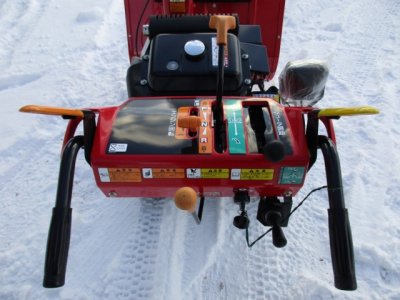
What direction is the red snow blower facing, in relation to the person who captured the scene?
facing away from the viewer
